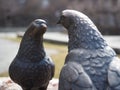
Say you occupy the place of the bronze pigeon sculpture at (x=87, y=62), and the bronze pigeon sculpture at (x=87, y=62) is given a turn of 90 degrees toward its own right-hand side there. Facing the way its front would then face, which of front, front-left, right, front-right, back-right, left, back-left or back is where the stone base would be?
left

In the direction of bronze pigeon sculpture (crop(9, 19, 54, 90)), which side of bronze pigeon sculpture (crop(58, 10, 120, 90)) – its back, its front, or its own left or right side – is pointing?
front

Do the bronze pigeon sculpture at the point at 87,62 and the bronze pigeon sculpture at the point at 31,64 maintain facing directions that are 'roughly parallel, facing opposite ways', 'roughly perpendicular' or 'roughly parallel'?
roughly parallel, facing opposite ways

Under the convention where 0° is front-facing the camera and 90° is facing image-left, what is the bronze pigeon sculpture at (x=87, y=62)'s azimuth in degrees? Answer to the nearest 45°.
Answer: approximately 135°

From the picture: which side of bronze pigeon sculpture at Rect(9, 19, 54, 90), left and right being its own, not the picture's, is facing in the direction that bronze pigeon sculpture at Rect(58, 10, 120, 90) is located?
front

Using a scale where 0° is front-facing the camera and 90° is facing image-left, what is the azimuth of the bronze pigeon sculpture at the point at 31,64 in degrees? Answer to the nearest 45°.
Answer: approximately 315°
